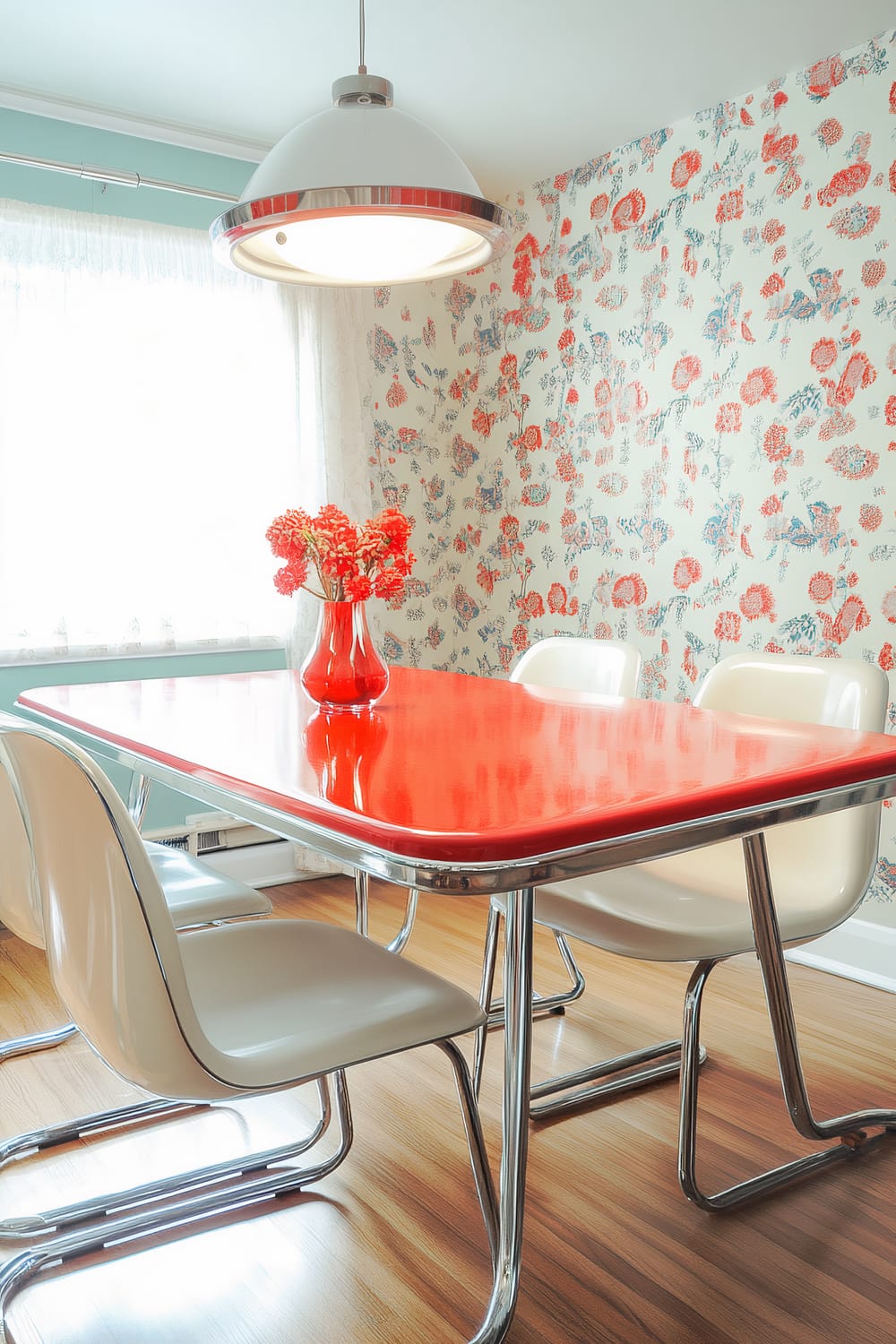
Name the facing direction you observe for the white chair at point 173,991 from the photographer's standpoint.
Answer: facing away from the viewer and to the right of the viewer

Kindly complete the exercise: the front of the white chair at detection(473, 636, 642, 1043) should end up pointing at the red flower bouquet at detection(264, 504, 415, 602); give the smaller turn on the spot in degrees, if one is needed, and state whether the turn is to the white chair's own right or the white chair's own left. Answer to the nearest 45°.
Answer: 0° — it already faces it

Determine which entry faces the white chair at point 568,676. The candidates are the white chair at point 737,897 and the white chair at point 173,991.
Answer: the white chair at point 173,991

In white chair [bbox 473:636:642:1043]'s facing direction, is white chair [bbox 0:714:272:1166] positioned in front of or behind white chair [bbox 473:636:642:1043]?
in front

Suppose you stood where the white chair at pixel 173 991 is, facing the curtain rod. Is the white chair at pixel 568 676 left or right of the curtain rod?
right

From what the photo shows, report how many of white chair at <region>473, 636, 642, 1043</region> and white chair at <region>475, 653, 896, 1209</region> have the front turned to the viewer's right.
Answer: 0

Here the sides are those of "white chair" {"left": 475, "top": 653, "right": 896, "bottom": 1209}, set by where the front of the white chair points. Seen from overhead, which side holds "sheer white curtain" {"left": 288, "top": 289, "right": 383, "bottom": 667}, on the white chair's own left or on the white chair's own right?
on the white chair's own right

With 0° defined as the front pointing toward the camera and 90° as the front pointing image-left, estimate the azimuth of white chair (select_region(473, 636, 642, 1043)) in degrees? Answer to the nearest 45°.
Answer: approximately 45°

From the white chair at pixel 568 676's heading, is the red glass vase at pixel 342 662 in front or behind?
in front

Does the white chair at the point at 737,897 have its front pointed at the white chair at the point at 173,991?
yes

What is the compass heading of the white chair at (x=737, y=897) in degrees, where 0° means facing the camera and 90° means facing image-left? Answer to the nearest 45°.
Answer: approximately 45°
